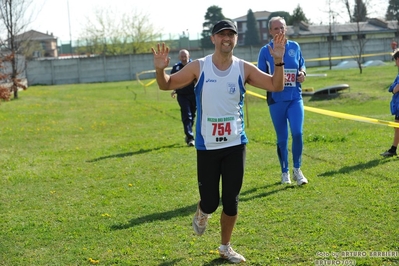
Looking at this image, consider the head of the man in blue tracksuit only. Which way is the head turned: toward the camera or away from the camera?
toward the camera

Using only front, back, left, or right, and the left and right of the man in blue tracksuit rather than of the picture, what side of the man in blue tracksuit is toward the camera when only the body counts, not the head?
front
